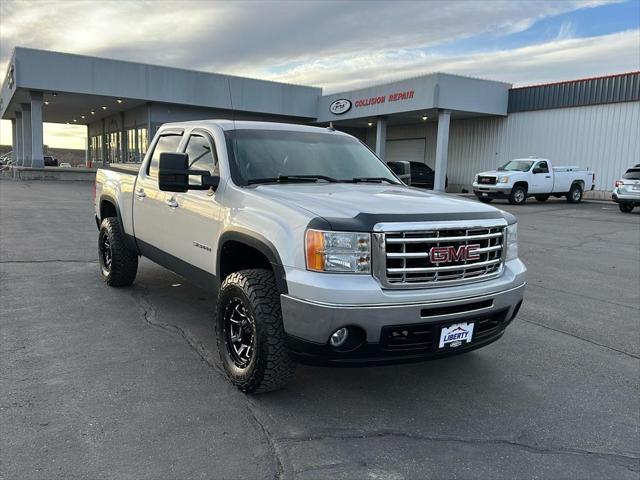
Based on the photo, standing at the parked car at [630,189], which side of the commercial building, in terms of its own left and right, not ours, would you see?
left

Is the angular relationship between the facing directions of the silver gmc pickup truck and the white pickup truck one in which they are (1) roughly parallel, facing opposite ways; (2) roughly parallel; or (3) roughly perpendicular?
roughly perpendicular

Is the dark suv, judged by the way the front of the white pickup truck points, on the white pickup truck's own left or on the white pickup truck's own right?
on the white pickup truck's own right

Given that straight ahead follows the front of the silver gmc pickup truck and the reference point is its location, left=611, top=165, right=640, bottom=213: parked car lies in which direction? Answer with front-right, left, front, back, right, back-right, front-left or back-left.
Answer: left

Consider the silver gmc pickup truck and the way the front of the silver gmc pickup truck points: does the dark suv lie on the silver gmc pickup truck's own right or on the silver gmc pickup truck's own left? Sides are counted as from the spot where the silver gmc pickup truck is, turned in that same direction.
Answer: on the silver gmc pickup truck's own left

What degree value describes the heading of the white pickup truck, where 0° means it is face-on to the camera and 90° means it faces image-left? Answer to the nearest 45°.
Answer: approximately 45°

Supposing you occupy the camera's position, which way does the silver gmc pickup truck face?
facing the viewer and to the right of the viewer
